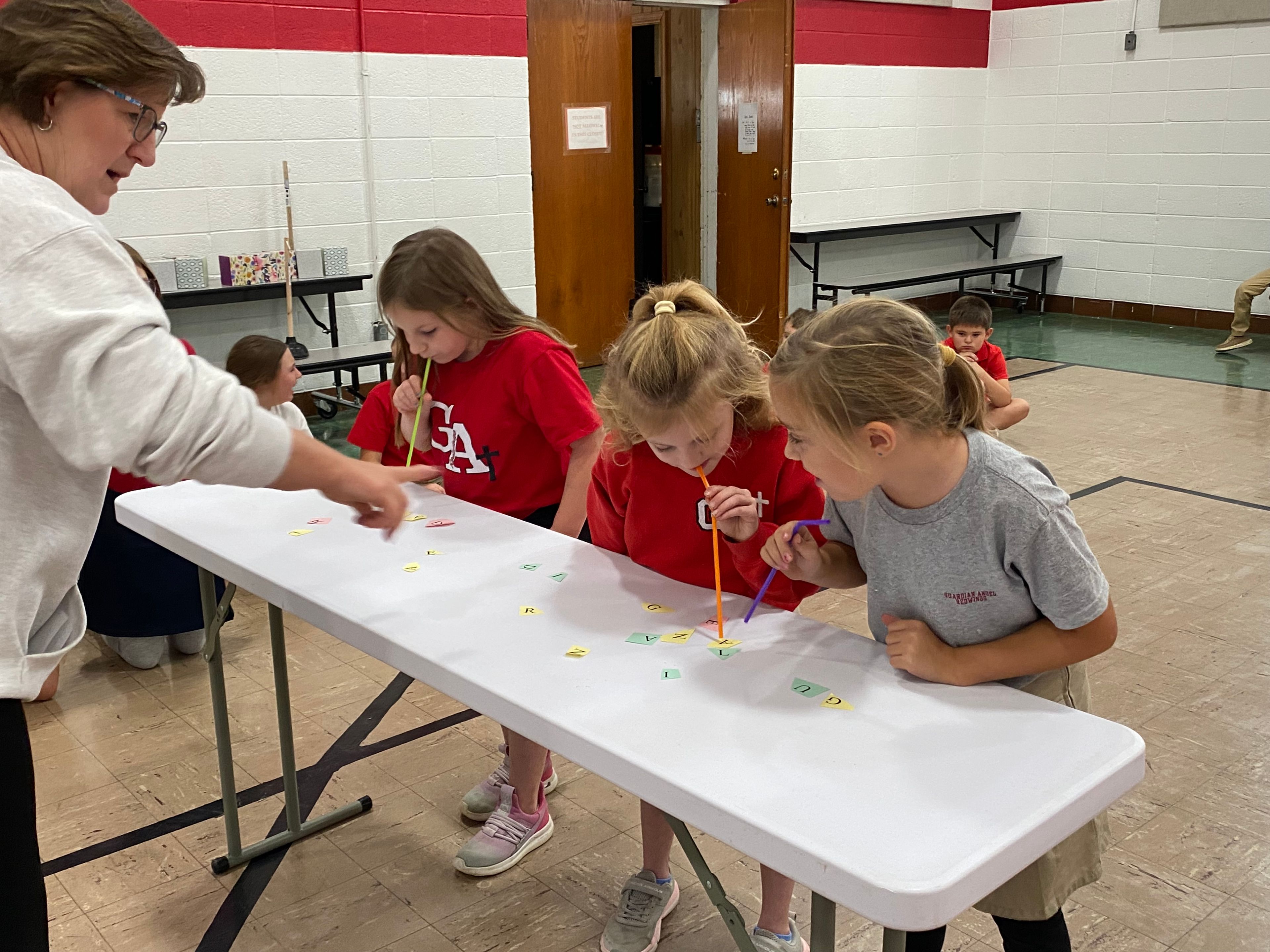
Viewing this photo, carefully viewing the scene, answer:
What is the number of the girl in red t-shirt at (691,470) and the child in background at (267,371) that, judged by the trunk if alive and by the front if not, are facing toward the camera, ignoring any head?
1

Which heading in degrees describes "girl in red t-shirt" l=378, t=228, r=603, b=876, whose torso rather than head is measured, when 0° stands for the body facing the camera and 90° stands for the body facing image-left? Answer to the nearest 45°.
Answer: approximately 45°

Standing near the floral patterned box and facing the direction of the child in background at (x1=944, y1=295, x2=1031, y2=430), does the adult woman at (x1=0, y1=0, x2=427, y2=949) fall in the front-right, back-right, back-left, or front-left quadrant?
front-right

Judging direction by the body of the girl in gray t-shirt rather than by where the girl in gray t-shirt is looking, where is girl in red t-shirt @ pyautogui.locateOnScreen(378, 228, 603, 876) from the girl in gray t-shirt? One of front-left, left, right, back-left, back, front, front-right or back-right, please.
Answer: right

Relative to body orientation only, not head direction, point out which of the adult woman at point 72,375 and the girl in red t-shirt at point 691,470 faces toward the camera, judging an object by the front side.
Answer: the girl in red t-shirt

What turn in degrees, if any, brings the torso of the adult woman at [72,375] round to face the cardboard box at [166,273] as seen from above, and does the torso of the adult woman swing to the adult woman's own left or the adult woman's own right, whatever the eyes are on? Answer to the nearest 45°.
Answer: approximately 90° to the adult woman's own left

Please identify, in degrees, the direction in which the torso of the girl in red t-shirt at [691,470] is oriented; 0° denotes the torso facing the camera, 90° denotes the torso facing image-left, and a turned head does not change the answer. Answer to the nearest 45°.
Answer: approximately 0°

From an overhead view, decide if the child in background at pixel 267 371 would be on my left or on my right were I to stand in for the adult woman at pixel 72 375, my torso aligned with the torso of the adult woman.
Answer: on my left

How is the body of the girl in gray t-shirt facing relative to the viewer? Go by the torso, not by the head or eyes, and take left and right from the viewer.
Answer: facing the viewer and to the left of the viewer

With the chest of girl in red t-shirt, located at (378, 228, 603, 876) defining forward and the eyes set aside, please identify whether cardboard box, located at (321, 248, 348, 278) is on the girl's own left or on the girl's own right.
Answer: on the girl's own right

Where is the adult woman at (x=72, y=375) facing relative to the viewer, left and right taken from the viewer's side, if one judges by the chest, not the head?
facing to the right of the viewer

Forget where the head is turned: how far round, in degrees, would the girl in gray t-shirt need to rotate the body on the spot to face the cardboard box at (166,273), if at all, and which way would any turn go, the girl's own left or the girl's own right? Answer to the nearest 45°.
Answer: approximately 90° to the girl's own right

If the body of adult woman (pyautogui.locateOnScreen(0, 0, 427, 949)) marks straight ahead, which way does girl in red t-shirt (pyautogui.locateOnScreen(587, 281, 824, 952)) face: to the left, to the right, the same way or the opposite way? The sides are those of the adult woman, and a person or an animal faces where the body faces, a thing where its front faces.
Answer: to the right

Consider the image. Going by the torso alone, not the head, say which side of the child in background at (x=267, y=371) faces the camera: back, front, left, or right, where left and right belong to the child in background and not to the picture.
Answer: right

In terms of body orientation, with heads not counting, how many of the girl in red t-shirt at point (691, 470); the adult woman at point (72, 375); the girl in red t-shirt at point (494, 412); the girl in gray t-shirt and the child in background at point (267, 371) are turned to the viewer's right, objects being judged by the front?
2
